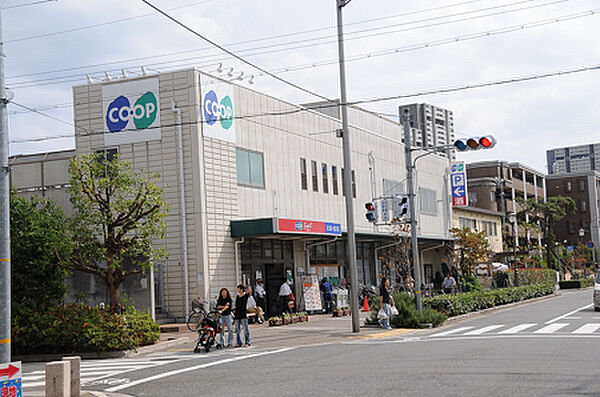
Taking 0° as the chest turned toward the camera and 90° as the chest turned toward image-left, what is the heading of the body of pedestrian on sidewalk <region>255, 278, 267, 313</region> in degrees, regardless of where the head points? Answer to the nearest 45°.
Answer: approximately 315°

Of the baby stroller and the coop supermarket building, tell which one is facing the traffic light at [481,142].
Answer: the coop supermarket building

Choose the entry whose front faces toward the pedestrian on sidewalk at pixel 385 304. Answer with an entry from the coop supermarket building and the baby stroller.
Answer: the coop supermarket building

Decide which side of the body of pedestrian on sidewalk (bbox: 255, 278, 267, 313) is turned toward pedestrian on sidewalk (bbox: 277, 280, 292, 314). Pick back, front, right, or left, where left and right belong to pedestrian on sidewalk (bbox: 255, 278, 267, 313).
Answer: front

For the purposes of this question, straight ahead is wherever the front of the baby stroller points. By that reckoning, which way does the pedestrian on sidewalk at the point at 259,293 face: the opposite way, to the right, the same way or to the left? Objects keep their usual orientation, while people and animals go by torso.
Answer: to the left

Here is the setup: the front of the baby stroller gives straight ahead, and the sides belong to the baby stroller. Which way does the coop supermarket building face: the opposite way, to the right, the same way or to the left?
to the left

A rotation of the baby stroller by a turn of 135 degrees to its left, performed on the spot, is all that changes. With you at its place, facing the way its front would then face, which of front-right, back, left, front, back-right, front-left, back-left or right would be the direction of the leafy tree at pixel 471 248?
front-left
